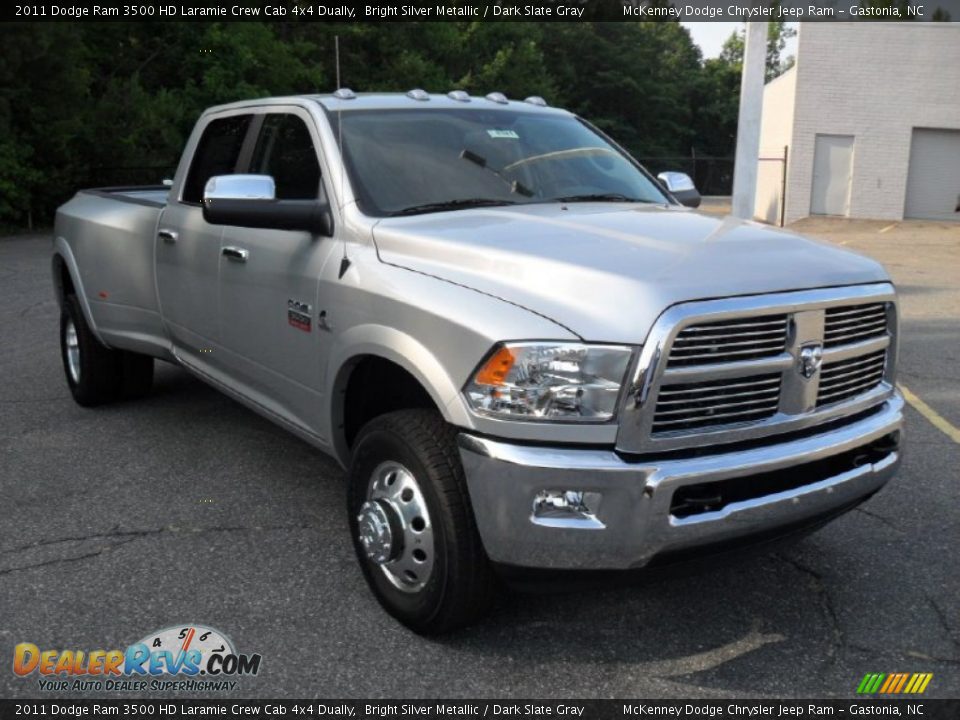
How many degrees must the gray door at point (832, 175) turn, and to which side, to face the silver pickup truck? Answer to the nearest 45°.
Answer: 0° — it already faces it
